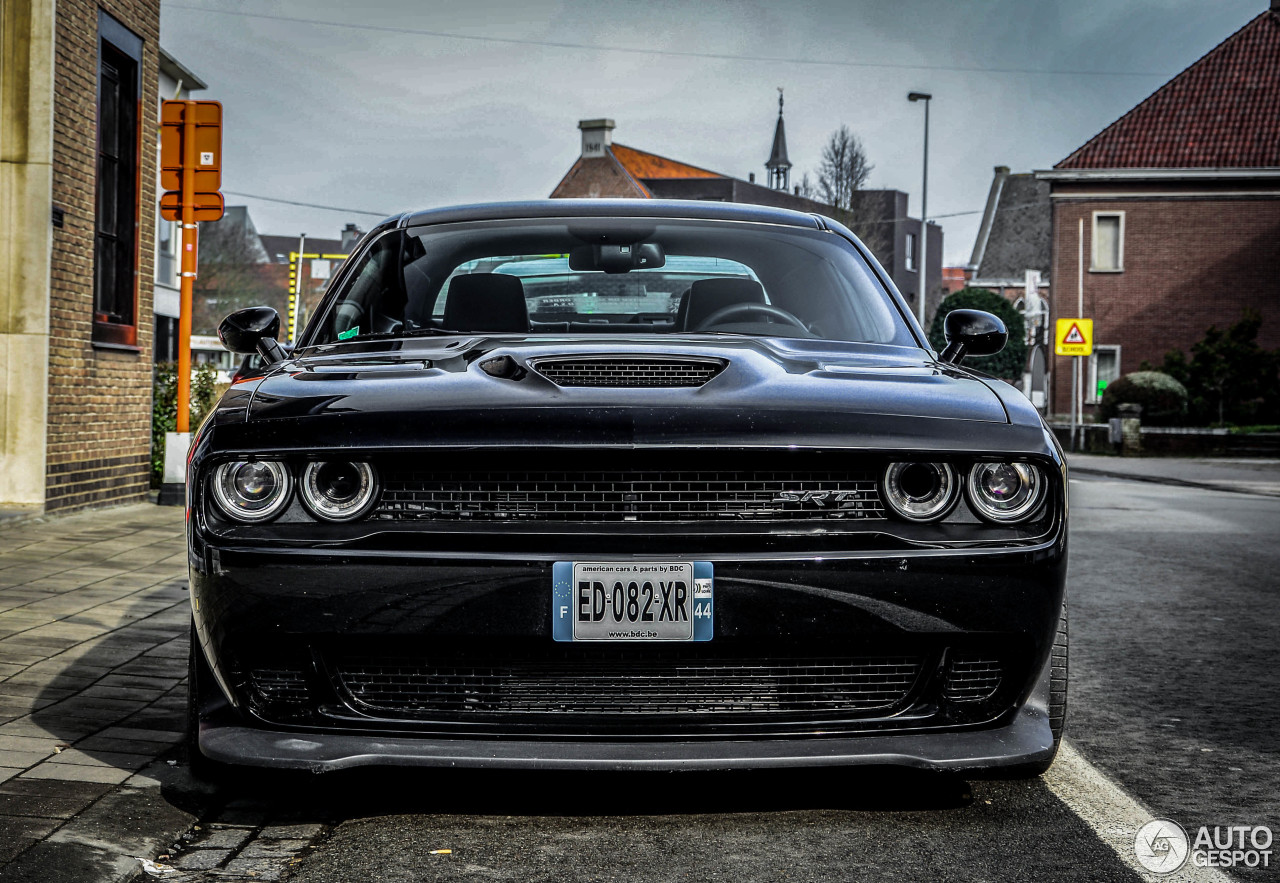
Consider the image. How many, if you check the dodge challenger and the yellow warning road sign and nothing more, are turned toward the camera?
2

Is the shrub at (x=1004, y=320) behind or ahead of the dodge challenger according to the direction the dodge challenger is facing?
behind

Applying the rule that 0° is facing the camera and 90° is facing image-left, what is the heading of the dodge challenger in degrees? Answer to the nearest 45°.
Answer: approximately 0°

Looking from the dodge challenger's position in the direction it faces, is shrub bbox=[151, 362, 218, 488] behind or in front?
behind

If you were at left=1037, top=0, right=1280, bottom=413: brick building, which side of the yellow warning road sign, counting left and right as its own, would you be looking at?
back

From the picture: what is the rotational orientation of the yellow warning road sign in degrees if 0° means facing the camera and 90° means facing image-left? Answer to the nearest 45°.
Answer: approximately 0°

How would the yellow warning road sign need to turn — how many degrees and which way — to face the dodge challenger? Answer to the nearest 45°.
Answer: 0° — it already faces it

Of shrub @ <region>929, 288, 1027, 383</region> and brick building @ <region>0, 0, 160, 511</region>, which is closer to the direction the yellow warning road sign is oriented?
the brick building
